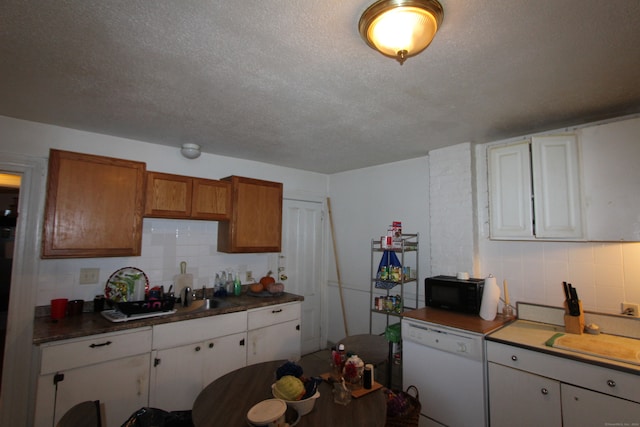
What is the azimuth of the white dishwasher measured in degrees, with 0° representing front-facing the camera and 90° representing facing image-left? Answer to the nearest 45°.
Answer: approximately 45°

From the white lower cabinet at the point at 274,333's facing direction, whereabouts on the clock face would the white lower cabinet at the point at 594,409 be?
the white lower cabinet at the point at 594,409 is roughly at 12 o'clock from the white lower cabinet at the point at 274,333.

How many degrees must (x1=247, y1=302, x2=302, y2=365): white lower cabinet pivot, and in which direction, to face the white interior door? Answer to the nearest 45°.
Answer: approximately 135° to its left

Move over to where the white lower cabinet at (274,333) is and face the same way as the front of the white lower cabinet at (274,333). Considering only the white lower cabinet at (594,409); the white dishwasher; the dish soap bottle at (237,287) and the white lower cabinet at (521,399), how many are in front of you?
3

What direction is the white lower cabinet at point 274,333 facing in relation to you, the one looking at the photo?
facing the viewer and to the right of the viewer

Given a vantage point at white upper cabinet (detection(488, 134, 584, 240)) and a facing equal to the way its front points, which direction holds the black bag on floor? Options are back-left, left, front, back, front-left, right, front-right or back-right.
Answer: front-right

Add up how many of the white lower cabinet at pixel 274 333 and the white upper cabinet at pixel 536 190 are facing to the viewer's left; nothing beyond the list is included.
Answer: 0

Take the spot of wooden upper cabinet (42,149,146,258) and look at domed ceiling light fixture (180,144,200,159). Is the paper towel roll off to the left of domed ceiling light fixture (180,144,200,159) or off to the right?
right

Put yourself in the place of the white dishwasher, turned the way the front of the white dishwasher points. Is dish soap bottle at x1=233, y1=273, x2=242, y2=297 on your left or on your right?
on your right

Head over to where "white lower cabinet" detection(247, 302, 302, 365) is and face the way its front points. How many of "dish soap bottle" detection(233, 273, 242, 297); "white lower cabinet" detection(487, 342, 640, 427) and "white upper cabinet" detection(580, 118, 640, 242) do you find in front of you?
2

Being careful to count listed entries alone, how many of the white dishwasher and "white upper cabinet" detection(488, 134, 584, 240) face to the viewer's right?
0
